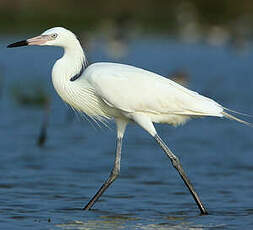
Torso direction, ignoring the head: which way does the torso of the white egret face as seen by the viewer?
to the viewer's left
